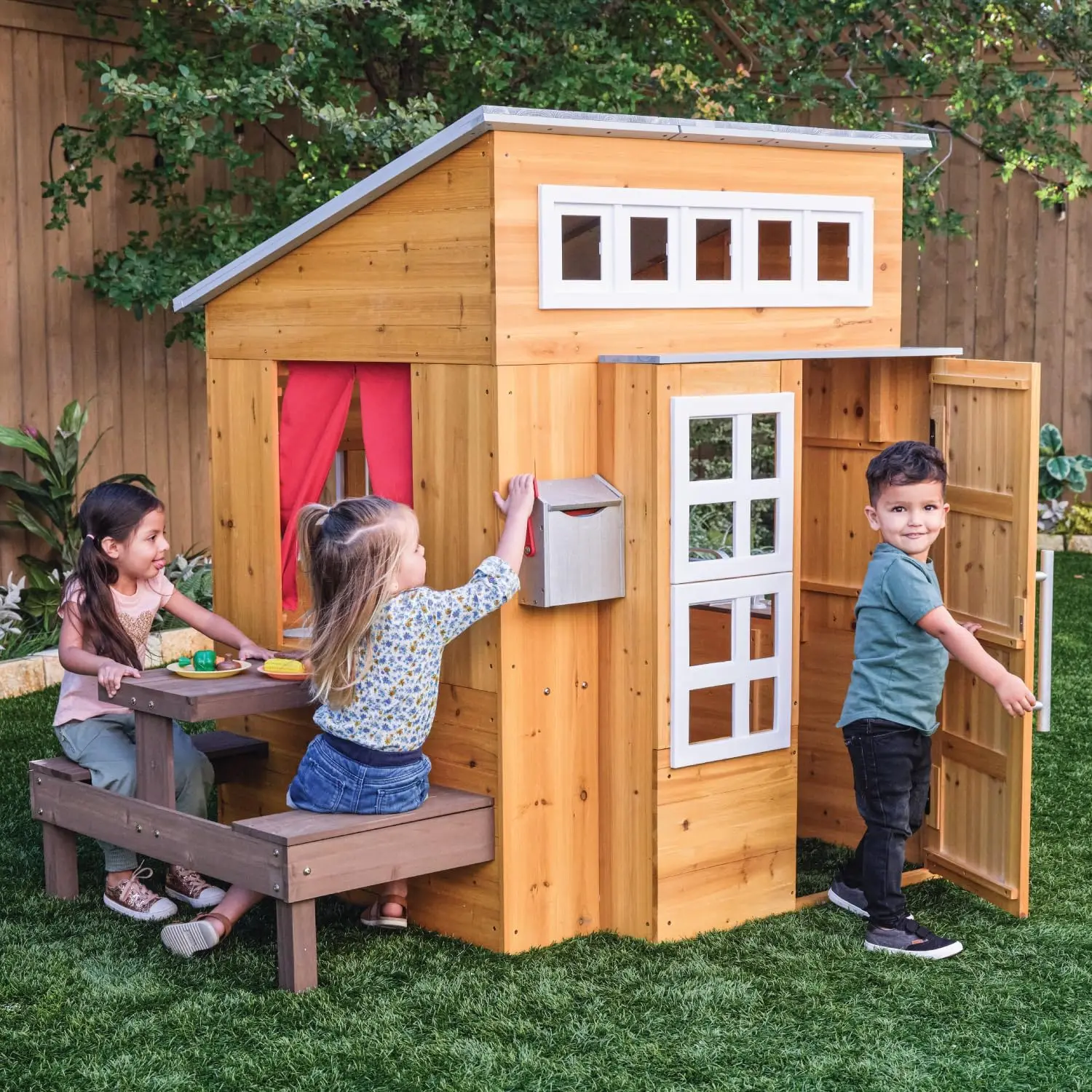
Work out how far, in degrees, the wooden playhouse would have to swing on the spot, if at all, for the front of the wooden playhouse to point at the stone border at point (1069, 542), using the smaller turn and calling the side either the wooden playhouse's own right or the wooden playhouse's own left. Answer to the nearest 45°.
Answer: approximately 90° to the wooden playhouse's own left

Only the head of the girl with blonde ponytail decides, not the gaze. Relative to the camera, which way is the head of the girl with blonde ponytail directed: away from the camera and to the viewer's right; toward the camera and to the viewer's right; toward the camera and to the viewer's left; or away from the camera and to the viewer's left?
away from the camera and to the viewer's right

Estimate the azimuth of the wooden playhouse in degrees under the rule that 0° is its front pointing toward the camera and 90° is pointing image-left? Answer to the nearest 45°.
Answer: approximately 315°

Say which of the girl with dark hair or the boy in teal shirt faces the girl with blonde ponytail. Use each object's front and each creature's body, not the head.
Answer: the girl with dark hair

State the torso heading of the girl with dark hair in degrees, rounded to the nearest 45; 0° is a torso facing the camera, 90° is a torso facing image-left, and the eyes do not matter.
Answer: approximately 315°
